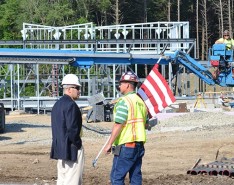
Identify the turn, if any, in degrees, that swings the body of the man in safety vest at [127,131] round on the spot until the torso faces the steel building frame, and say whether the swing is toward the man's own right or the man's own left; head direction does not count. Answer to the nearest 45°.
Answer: approximately 45° to the man's own right

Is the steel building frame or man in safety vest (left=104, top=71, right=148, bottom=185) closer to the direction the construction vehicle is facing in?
the steel building frame

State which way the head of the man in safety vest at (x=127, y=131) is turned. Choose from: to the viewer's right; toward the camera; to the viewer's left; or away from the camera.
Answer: to the viewer's left

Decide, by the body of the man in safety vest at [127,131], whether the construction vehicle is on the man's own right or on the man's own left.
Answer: on the man's own right

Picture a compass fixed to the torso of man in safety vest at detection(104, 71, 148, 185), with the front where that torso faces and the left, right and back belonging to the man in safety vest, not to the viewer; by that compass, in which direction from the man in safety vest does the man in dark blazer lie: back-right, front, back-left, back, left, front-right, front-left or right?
front-left

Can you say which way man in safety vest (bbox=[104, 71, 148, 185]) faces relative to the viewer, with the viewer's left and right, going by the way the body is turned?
facing away from the viewer and to the left of the viewer

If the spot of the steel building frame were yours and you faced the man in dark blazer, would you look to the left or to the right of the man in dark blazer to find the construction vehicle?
left

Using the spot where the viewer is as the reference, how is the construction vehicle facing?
facing to the left of the viewer

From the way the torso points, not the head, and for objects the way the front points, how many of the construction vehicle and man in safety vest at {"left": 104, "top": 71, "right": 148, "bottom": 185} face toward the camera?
0
